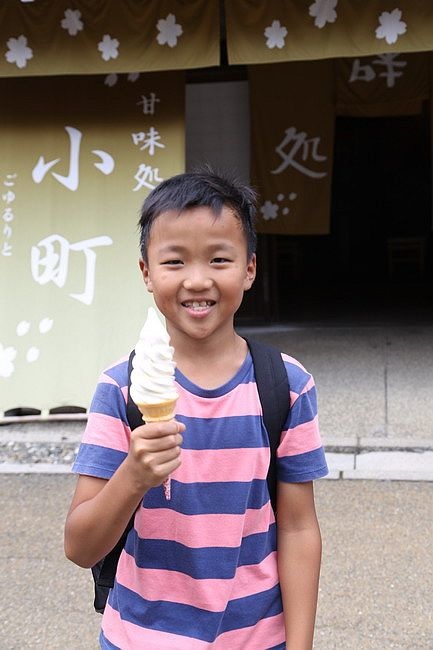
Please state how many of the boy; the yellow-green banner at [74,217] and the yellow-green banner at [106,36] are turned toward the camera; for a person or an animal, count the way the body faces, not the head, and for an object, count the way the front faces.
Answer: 3

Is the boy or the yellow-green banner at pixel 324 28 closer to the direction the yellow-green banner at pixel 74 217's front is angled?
the boy

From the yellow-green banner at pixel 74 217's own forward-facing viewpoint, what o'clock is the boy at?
The boy is roughly at 12 o'clock from the yellow-green banner.

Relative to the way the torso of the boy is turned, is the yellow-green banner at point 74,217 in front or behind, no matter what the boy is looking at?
behind

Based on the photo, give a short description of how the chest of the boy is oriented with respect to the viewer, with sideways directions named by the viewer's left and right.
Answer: facing the viewer

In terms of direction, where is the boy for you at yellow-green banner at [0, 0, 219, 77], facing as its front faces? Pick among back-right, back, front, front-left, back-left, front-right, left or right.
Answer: front
